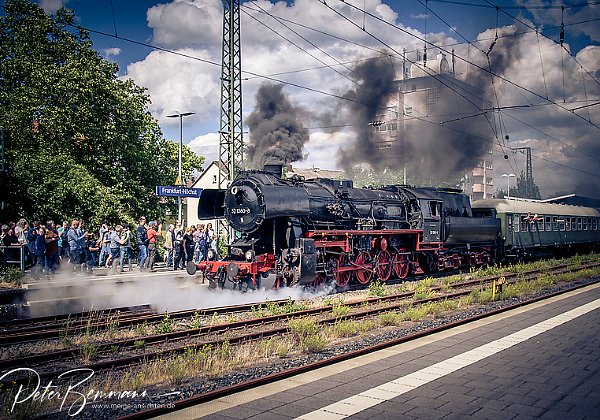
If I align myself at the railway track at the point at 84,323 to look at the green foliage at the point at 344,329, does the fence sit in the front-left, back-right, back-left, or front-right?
back-left

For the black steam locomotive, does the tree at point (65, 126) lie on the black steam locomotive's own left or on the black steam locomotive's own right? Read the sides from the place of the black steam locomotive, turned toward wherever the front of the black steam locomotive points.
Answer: on the black steam locomotive's own right

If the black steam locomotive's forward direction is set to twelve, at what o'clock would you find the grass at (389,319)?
The grass is roughly at 10 o'clock from the black steam locomotive.

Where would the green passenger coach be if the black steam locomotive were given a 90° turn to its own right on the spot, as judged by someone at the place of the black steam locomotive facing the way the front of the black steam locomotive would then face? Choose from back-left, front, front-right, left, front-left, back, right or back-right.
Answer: right

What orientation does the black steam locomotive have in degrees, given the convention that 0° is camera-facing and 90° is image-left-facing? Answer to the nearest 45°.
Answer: approximately 45°

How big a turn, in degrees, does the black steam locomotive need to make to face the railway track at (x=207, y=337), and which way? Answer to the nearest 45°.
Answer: approximately 45° to its left

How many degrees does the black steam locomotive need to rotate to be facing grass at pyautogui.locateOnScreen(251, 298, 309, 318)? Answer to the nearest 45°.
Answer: approximately 45° to its left

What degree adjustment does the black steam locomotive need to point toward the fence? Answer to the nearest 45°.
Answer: approximately 45° to its right

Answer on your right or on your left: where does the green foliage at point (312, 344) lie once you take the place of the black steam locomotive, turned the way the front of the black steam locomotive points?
on your left
